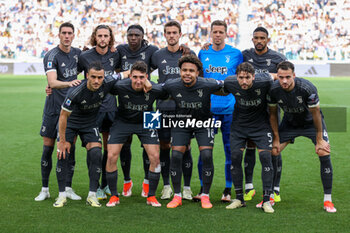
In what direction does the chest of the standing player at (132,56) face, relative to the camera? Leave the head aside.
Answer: toward the camera

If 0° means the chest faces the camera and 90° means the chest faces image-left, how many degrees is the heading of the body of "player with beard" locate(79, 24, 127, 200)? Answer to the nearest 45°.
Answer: approximately 0°

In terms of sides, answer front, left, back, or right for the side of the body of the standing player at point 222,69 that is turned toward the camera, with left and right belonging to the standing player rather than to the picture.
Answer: front

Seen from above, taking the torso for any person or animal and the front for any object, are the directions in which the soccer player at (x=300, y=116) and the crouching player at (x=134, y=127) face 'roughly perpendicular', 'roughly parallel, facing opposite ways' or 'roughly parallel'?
roughly parallel

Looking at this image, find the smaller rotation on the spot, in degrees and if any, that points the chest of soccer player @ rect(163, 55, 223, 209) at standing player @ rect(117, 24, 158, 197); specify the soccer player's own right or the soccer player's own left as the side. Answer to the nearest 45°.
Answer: approximately 135° to the soccer player's own right

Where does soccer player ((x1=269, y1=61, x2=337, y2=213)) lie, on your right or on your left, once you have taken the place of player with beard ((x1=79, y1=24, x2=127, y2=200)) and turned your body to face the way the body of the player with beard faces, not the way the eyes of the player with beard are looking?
on your left

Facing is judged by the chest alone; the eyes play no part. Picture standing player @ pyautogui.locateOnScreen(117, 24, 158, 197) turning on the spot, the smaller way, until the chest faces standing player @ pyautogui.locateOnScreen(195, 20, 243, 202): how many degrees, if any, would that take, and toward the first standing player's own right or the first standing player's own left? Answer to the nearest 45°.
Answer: approximately 90° to the first standing player's own left

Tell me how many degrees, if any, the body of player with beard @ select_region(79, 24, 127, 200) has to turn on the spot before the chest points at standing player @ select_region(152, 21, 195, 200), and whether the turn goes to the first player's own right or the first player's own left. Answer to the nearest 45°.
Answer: approximately 90° to the first player's own left

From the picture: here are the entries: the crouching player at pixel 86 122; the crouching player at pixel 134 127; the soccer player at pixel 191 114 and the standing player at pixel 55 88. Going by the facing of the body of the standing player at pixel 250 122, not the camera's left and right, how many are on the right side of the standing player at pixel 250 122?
4

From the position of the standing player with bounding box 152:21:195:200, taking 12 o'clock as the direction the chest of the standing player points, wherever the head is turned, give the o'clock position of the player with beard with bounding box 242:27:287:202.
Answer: The player with beard is roughly at 9 o'clock from the standing player.

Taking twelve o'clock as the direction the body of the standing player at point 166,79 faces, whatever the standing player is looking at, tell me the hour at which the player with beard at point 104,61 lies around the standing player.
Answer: The player with beard is roughly at 3 o'clock from the standing player.

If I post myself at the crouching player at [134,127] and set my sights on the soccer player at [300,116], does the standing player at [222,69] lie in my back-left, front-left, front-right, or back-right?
front-left

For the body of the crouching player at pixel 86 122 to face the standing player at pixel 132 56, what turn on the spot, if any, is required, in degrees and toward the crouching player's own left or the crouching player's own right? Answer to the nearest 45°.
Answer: approximately 135° to the crouching player's own left
